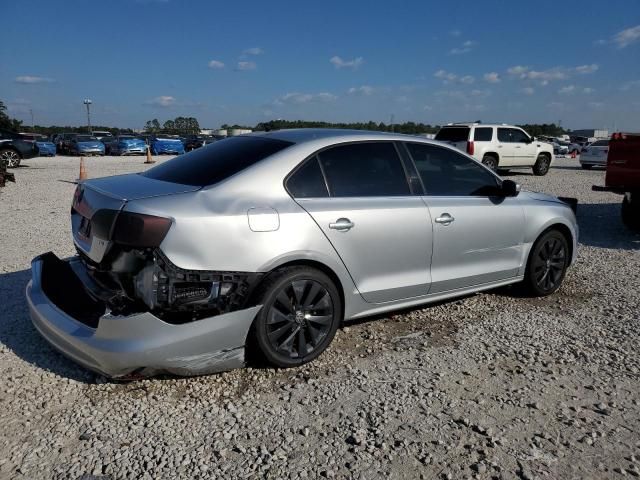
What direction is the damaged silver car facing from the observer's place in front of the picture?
facing away from the viewer and to the right of the viewer

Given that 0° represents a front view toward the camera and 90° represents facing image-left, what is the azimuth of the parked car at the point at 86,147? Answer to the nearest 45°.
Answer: approximately 315°

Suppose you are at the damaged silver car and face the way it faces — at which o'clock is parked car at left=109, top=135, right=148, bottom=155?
The parked car is roughly at 10 o'clock from the damaged silver car.

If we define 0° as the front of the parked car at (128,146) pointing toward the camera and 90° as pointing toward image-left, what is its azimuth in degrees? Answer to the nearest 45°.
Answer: approximately 315°

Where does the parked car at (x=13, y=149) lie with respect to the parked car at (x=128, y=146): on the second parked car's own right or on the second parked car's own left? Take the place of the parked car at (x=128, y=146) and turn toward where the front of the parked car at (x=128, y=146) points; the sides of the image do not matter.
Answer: on the second parked car's own right

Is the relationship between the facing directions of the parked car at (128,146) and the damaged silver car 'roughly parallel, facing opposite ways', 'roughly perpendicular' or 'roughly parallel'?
roughly perpendicular

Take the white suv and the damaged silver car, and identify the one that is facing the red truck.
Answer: the damaged silver car

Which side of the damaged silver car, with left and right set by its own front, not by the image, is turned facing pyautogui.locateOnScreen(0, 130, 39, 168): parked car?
left
